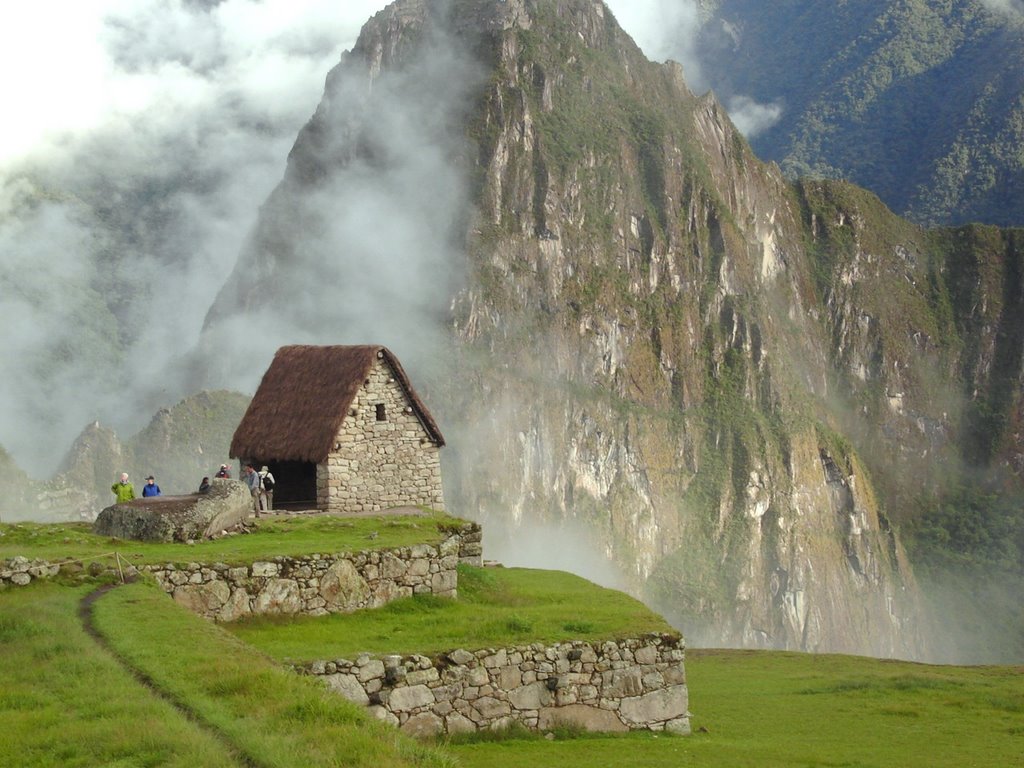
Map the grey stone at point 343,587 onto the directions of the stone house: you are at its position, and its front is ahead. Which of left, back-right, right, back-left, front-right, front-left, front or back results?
front-left

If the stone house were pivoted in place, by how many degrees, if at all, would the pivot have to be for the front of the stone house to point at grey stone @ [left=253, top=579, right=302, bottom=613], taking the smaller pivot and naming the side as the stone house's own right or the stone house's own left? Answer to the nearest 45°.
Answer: approximately 45° to the stone house's own left

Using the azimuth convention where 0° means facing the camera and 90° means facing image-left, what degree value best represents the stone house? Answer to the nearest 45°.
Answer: approximately 45°

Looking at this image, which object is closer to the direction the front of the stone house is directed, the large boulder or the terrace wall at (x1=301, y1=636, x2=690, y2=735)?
the large boulder

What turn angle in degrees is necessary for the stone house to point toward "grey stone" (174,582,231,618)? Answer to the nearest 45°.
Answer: approximately 45° to its left
